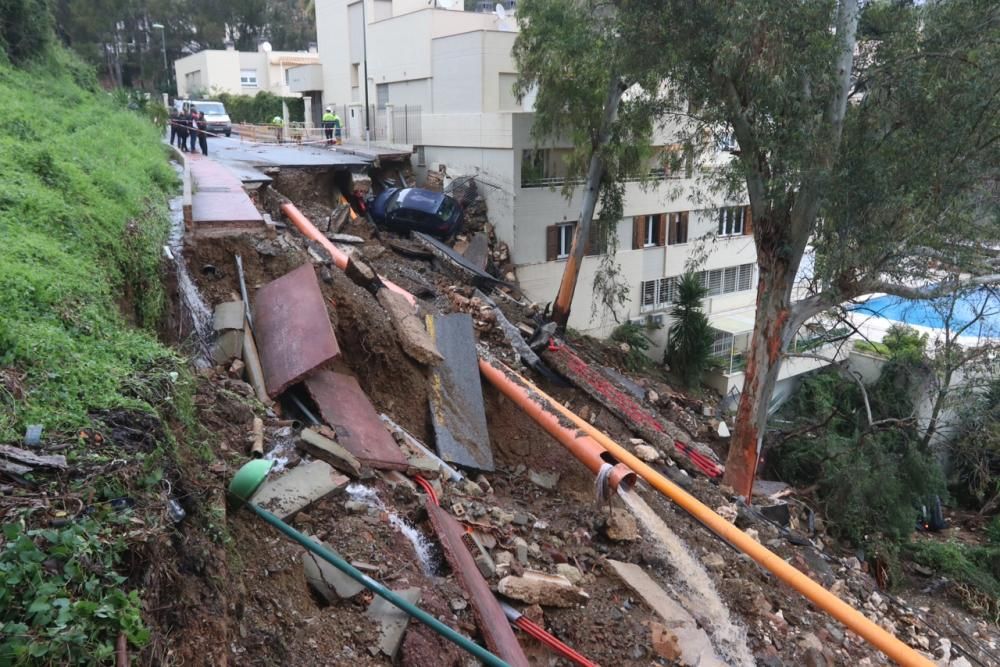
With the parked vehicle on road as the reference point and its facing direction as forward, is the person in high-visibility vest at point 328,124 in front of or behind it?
in front

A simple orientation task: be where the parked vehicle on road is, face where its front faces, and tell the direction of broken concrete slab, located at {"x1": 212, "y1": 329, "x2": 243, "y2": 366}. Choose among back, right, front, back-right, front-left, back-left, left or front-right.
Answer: front-right

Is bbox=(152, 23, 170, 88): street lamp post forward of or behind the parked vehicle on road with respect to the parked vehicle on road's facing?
behind

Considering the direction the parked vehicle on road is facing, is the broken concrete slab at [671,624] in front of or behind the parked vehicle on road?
in front

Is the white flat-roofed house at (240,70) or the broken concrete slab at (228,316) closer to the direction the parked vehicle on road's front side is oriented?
the broken concrete slab

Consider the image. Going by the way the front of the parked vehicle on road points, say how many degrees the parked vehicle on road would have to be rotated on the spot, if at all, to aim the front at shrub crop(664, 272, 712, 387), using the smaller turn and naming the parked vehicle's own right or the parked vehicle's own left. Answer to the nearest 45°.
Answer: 0° — it already faces it

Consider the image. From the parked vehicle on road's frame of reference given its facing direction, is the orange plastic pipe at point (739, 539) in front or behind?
in front

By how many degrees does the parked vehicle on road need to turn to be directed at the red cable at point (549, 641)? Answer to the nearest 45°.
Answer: approximately 45° to its right

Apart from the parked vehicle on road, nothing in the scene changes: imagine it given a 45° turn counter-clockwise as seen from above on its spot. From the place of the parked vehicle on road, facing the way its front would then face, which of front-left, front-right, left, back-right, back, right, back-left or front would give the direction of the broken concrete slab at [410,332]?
right

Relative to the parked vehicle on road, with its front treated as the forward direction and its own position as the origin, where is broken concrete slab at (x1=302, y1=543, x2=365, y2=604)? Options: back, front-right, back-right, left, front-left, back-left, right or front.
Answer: front-right

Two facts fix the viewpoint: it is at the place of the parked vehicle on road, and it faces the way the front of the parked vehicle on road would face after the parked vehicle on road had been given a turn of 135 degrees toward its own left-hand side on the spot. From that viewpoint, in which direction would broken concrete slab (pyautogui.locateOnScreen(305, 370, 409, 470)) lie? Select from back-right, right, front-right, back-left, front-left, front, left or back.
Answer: back

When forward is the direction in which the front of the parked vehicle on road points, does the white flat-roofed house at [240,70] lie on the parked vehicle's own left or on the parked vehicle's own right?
on the parked vehicle's own left

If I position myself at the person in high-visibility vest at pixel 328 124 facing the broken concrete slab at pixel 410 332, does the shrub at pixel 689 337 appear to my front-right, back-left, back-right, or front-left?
front-left

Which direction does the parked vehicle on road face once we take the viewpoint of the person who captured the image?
facing the viewer and to the right of the viewer

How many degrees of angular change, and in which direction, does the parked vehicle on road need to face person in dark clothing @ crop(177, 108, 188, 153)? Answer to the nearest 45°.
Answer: approximately 45° to its right
